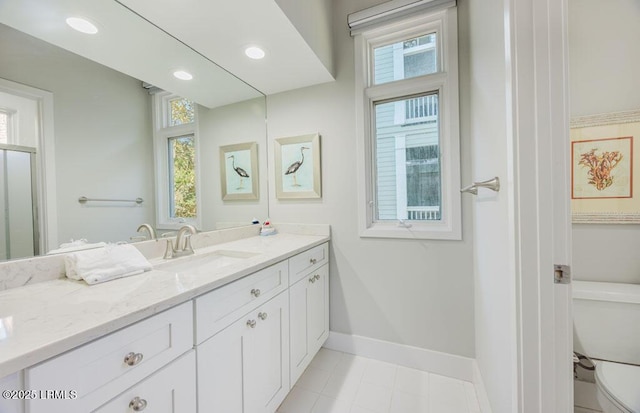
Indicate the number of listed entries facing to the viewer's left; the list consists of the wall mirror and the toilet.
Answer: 0

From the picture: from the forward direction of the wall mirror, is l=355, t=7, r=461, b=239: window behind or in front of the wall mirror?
in front

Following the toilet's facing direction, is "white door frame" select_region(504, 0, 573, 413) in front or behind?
in front

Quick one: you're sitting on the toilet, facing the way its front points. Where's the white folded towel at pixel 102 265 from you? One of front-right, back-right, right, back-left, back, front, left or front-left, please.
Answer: front-right

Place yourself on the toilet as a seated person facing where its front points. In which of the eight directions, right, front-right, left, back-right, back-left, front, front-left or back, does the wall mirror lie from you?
front-right

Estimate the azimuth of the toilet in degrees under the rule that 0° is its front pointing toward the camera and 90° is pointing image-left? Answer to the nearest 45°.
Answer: approximately 0°

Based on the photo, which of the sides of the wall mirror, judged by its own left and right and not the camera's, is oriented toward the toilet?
front

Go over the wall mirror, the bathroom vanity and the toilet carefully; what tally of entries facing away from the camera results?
0

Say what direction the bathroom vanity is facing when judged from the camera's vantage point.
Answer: facing the viewer and to the right of the viewer
